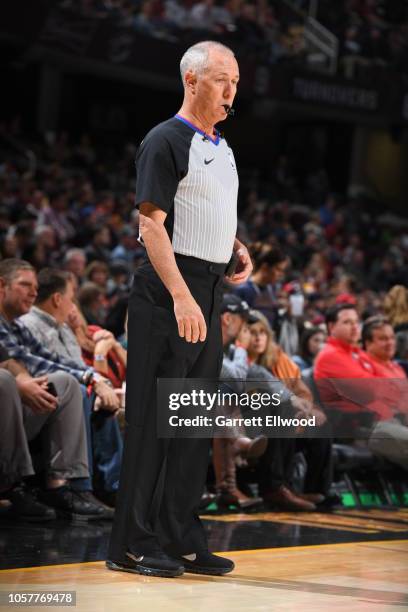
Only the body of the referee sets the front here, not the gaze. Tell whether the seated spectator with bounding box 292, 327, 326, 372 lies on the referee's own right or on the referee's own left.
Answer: on the referee's own left

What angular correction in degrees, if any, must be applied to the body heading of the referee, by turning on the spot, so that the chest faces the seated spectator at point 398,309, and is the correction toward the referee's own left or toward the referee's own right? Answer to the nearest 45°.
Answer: approximately 135° to the referee's own left

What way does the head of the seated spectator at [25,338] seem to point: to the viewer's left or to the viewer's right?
to the viewer's right

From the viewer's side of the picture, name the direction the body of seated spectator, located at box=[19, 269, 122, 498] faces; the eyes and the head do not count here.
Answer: to the viewer's right

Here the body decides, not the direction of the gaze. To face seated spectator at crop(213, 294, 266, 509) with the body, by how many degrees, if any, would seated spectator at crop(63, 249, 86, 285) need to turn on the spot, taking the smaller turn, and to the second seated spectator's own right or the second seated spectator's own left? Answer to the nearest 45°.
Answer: approximately 45° to the second seated spectator's own right

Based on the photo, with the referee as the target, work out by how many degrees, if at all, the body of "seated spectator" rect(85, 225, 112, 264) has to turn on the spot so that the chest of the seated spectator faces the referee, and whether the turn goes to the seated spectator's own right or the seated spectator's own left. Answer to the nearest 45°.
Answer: approximately 45° to the seated spectator's own right

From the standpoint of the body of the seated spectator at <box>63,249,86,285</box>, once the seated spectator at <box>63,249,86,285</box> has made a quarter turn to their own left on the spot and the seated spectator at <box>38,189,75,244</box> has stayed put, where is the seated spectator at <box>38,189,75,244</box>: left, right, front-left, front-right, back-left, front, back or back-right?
front-left
